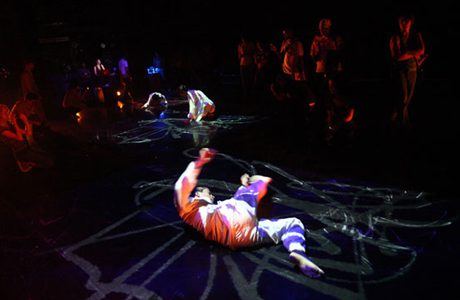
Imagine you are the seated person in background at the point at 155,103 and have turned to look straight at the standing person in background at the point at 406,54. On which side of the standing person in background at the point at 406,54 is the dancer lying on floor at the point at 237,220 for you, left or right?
right

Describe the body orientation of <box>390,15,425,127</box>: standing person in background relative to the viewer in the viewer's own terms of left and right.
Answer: facing the viewer

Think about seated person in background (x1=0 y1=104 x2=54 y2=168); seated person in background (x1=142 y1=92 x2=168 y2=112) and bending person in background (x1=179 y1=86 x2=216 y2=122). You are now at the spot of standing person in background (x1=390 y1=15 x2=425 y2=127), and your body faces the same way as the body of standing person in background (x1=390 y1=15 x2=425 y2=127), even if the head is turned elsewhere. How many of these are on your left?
0

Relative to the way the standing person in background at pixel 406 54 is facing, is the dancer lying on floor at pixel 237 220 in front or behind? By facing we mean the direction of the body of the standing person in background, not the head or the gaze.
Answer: in front

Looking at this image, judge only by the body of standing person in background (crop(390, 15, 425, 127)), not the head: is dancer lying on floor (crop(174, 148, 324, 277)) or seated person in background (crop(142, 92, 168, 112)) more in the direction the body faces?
the dancer lying on floor

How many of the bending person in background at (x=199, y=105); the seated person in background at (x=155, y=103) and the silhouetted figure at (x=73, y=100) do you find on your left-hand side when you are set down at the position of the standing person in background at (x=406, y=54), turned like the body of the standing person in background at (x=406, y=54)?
0

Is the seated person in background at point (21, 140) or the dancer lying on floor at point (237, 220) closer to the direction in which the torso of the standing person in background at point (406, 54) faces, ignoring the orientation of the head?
the dancer lying on floor

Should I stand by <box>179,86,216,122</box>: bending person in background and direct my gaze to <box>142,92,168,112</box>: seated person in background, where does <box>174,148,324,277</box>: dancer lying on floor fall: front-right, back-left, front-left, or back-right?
back-left

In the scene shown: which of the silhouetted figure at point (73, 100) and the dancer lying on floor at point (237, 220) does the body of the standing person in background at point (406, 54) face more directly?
the dancer lying on floor

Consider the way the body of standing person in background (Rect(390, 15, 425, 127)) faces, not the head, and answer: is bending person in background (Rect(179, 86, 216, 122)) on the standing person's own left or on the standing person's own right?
on the standing person's own right

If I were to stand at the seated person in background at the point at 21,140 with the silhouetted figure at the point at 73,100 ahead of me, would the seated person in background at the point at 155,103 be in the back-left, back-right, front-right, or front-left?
front-right

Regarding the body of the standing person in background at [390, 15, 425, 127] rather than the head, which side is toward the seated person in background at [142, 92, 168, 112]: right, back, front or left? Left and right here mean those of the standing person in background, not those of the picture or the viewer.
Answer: right

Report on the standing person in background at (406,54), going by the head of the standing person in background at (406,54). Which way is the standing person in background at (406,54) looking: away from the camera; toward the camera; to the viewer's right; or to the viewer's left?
toward the camera
